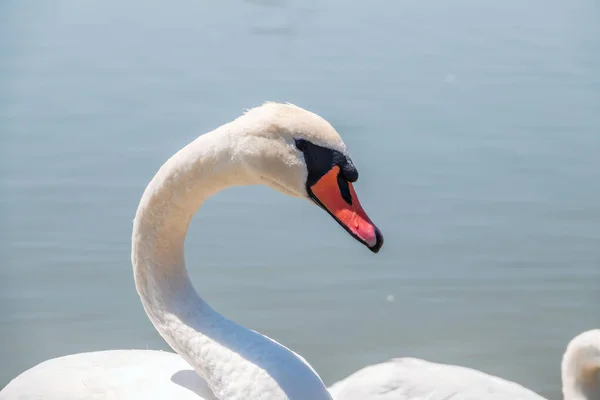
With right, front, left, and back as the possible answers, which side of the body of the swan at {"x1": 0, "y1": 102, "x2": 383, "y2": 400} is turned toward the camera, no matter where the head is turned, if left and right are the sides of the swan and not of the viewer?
right
